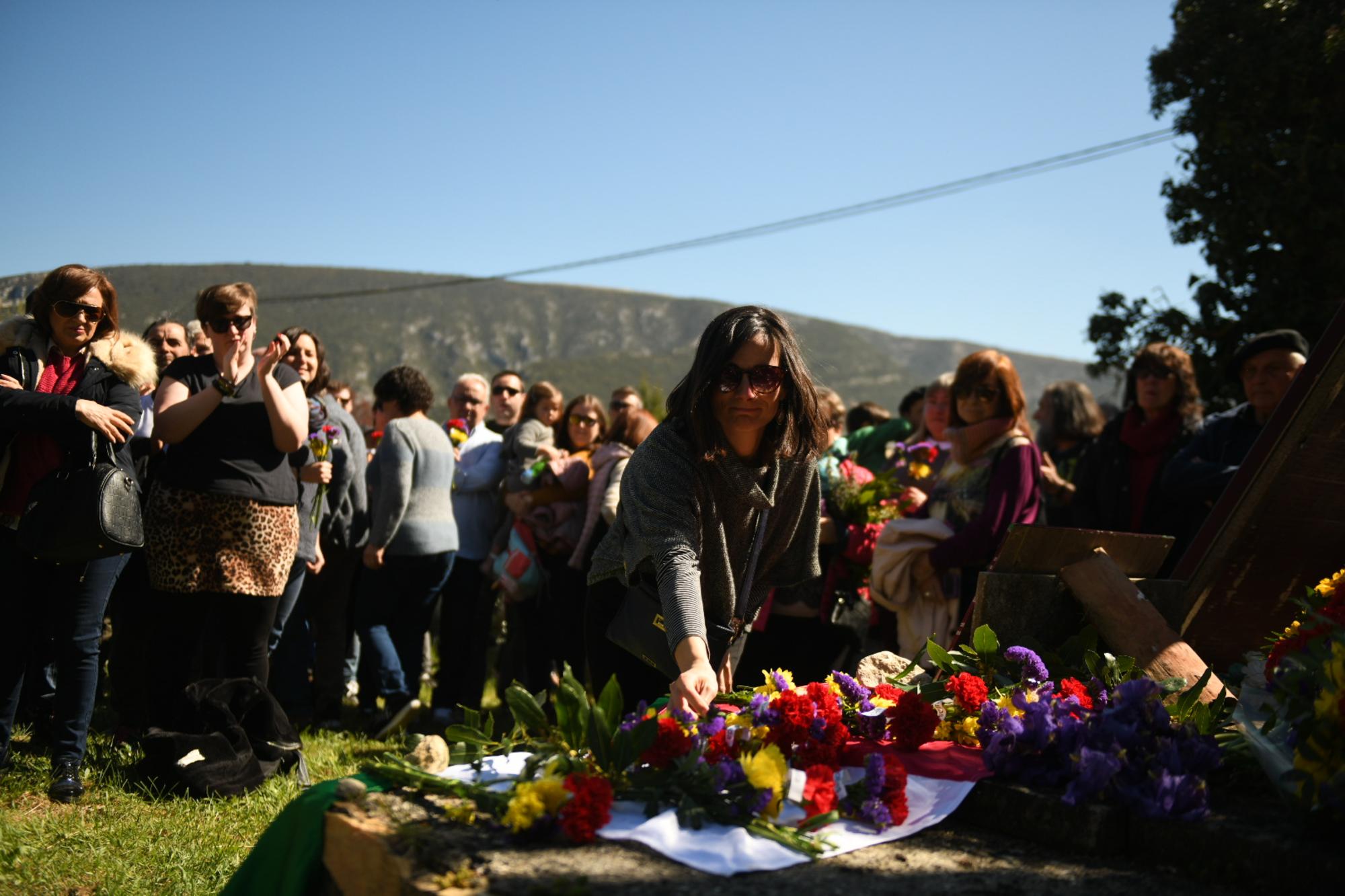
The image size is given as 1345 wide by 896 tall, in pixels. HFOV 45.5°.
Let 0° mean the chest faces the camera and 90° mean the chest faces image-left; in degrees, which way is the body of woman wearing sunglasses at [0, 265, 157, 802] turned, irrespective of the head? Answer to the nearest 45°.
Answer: approximately 0°

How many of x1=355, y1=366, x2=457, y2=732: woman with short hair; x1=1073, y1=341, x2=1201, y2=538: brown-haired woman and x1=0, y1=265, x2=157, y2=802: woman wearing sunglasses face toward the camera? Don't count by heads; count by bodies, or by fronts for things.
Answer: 2

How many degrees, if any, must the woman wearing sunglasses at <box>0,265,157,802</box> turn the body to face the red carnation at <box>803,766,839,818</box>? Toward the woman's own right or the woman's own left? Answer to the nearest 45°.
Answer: approximately 45° to the woman's own left

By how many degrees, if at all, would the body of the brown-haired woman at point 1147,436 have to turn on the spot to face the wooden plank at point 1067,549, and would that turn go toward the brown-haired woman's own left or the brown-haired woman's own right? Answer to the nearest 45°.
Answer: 0° — they already face it

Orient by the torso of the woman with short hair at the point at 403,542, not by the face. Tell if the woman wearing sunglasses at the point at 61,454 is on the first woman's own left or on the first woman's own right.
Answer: on the first woman's own left
